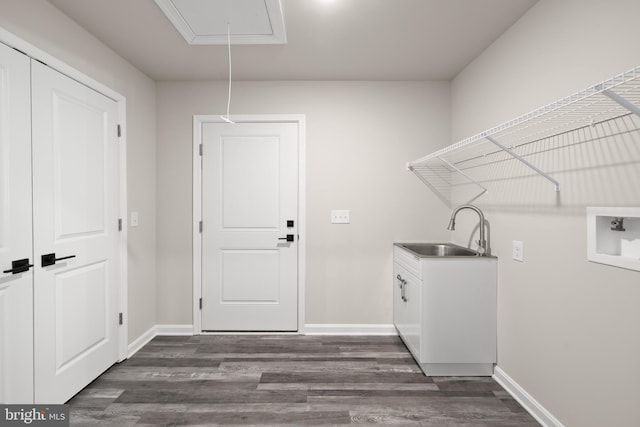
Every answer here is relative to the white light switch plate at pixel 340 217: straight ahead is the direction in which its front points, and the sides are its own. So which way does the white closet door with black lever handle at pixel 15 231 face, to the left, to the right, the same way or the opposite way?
to the left

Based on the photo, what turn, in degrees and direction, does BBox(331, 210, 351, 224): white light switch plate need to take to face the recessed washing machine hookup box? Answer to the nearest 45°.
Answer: approximately 45° to its left

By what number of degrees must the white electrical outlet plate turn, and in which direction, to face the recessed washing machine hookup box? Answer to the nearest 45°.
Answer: approximately 90° to its left

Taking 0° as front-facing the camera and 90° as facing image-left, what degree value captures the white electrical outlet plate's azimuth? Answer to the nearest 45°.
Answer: approximately 45°

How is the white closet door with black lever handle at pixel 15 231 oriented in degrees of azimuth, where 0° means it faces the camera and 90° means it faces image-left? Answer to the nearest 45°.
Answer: approximately 315°

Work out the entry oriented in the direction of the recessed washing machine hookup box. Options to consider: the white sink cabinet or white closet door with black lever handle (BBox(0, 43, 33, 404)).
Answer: the white closet door with black lever handle

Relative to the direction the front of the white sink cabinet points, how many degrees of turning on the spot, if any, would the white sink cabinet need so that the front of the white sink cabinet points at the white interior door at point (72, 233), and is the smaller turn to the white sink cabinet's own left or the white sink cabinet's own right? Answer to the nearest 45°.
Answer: approximately 45° to the white sink cabinet's own left

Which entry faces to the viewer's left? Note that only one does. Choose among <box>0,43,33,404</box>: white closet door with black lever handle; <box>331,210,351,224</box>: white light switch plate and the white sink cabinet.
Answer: the white sink cabinet

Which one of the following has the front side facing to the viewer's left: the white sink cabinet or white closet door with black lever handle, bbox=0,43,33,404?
the white sink cabinet

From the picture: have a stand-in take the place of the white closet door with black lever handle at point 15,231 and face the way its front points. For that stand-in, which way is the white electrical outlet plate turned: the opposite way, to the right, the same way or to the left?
the opposite way

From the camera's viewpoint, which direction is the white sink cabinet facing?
to the viewer's left

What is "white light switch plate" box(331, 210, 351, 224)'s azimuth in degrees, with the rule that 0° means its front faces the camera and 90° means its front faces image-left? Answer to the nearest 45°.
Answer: approximately 0°

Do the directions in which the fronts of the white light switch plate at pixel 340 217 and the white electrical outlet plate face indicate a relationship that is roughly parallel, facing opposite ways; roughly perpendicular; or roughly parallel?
roughly perpendicular

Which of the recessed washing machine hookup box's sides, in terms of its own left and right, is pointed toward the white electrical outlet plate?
right
